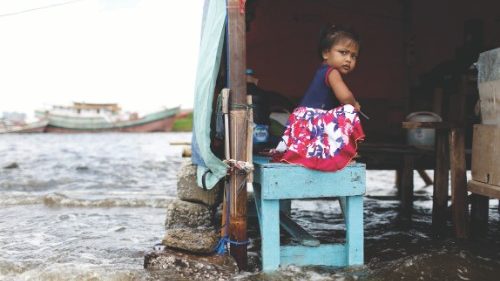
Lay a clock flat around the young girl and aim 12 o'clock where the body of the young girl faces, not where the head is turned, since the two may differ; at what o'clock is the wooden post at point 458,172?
The wooden post is roughly at 12 o'clock from the young girl.

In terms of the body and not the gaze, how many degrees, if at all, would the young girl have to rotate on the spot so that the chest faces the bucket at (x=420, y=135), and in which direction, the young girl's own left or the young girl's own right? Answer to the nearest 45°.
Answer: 0° — they already face it

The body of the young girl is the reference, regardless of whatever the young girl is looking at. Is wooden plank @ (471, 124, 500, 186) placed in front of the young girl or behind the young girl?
in front

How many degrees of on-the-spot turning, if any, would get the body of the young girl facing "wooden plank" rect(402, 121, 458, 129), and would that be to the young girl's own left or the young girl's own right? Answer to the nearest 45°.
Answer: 0° — they already face it

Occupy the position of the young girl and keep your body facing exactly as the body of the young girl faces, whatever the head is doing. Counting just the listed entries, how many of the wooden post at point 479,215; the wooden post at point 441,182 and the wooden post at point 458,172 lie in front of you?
3

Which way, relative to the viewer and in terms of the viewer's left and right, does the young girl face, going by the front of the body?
facing away from the viewer and to the right of the viewer

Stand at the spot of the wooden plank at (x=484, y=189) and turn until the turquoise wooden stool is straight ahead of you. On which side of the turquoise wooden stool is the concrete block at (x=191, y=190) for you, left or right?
right

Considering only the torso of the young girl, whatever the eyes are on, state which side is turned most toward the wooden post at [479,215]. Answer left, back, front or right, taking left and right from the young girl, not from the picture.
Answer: front

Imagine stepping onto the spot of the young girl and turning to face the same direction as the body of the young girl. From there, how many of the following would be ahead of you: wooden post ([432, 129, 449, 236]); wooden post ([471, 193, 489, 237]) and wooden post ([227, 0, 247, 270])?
2

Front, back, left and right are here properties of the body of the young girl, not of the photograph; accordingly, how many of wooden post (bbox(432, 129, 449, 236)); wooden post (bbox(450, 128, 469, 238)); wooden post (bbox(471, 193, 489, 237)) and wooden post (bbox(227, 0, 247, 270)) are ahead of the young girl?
3

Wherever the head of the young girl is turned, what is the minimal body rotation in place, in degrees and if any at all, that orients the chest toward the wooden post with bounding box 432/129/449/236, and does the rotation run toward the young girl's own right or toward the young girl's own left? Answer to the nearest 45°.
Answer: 0° — they already face it

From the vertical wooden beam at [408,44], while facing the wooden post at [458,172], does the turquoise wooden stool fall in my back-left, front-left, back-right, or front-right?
front-right

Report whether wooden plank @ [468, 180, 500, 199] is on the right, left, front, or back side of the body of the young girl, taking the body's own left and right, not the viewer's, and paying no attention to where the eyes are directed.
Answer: front
